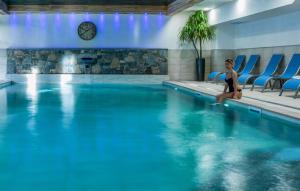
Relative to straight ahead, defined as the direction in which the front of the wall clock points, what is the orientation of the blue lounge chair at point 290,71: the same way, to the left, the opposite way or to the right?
to the right

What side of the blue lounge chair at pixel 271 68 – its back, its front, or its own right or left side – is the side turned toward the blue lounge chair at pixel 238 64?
right

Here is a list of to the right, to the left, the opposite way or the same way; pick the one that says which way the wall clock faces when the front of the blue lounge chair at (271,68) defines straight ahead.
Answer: to the left

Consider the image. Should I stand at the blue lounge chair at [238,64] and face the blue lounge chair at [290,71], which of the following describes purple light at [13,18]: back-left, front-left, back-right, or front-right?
back-right

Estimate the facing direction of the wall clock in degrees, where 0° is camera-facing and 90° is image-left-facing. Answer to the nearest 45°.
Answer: approximately 0°

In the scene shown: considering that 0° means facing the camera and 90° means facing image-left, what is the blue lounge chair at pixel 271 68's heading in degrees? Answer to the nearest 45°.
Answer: approximately 45°

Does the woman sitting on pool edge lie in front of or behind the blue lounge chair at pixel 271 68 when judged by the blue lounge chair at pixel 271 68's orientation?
in front

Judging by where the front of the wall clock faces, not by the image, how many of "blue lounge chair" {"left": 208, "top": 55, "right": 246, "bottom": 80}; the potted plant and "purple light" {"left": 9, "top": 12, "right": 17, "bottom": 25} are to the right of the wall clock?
1

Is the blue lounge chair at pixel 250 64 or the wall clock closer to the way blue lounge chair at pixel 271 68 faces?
the wall clock

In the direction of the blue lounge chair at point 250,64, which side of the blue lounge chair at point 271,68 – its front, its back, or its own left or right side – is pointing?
right

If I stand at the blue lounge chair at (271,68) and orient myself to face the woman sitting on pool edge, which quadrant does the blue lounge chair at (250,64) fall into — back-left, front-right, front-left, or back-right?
back-right
